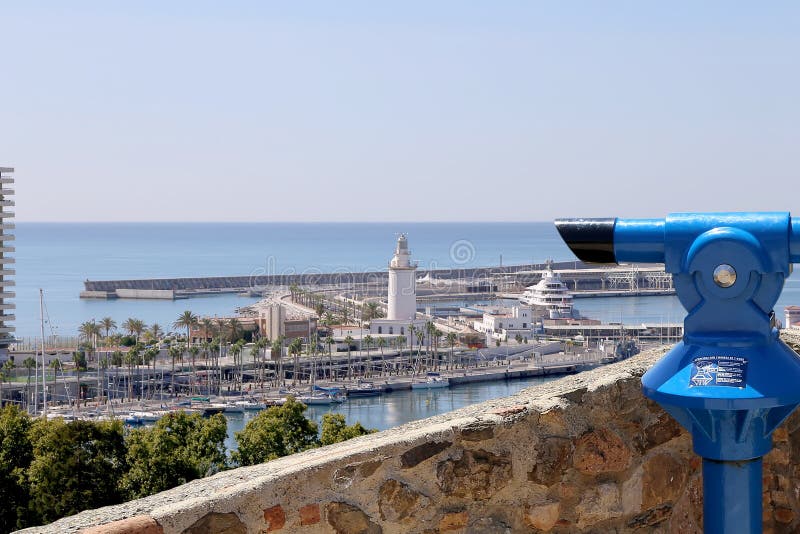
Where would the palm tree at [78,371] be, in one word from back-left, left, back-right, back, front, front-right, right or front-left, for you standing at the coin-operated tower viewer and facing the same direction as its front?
front-right

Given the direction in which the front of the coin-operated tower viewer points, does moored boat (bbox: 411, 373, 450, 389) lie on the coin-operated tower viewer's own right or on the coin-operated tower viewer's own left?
on the coin-operated tower viewer's own right

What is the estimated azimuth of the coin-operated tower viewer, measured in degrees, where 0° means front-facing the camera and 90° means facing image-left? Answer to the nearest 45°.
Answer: approximately 90°

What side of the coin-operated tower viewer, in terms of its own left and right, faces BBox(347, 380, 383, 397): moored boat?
right

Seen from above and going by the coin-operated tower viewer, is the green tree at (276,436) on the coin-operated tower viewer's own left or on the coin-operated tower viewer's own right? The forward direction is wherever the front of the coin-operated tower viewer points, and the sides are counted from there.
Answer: on the coin-operated tower viewer's own right

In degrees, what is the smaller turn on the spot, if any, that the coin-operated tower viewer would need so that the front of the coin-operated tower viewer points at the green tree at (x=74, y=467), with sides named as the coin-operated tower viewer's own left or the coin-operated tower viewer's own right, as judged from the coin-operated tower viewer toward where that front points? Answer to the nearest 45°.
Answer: approximately 45° to the coin-operated tower viewer's own right

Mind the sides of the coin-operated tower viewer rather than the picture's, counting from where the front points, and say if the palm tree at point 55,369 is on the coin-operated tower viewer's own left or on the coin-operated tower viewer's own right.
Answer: on the coin-operated tower viewer's own right

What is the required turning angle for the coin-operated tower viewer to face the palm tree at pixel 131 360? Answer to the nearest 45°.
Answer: approximately 45° to its right

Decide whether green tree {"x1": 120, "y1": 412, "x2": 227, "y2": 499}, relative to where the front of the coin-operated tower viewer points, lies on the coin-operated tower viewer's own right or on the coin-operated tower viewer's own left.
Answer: on the coin-operated tower viewer's own right
